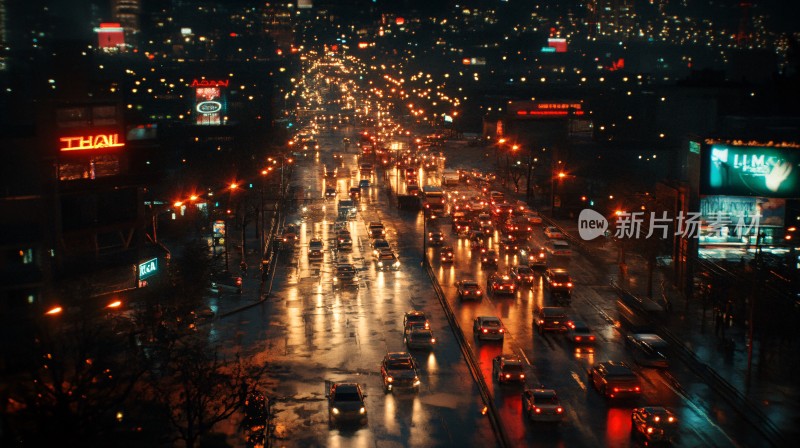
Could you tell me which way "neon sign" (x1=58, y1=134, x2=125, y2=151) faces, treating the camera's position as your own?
facing the viewer

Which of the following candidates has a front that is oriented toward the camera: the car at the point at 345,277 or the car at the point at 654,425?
the car at the point at 345,277

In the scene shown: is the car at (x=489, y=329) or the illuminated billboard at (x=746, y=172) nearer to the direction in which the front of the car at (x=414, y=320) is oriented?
the car

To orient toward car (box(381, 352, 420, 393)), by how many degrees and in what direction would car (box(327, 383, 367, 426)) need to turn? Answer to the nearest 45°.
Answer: approximately 135° to its left

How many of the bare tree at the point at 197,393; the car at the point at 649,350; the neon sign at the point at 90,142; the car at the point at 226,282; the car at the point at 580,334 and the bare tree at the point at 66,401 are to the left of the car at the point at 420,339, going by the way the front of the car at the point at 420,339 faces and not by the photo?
2

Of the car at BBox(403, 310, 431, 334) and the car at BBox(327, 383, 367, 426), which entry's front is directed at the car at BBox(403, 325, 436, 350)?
the car at BBox(403, 310, 431, 334)

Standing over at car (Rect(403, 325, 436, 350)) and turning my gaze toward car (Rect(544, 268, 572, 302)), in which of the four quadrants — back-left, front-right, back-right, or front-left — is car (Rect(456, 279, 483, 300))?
front-left

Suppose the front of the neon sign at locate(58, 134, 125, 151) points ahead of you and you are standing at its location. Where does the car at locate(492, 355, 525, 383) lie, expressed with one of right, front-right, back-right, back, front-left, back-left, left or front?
front-left

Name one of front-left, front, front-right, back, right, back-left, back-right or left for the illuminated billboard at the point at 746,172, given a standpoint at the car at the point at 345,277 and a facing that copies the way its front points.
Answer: left

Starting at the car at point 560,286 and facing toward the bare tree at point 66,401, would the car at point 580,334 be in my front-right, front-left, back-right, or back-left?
front-left

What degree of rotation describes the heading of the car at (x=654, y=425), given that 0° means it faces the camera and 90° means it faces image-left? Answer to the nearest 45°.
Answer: approximately 135°

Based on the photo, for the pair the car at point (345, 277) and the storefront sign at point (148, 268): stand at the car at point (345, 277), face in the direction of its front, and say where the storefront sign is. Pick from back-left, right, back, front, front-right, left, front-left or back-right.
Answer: front-right

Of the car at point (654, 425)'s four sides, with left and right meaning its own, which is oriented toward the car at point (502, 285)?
front

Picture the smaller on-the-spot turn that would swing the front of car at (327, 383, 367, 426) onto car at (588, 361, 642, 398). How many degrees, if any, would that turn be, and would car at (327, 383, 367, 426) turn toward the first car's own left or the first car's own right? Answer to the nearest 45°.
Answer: approximately 90° to the first car's own left

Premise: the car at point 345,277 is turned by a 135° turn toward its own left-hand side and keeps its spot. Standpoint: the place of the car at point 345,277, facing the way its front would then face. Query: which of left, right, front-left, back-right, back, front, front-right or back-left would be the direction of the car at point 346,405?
back-right

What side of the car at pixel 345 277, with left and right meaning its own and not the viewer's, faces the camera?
front

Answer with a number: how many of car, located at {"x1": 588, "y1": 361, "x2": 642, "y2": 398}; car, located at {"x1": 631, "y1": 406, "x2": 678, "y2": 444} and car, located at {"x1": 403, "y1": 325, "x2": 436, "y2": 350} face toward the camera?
1

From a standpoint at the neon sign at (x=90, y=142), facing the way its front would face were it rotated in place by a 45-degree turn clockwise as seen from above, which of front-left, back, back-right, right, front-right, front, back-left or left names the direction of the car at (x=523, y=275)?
back-left

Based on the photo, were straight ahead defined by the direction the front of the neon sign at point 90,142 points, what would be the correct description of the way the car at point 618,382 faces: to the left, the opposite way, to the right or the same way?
the opposite way
